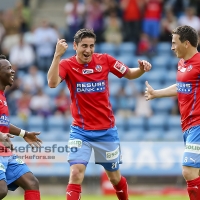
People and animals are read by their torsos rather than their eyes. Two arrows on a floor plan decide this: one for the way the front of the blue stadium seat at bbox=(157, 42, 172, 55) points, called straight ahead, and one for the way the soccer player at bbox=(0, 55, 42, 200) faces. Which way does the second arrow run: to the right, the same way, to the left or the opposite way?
to the left

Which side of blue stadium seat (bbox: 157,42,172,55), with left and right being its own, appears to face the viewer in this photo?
front

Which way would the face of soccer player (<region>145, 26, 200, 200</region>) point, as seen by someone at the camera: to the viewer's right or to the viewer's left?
to the viewer's left

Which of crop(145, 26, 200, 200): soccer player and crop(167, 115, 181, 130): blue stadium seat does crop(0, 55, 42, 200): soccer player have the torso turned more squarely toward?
the soccer player

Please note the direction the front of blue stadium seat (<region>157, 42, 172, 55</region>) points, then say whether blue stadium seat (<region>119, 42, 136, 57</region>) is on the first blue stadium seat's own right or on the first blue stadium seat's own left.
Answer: on the first blue stadium seat's own right

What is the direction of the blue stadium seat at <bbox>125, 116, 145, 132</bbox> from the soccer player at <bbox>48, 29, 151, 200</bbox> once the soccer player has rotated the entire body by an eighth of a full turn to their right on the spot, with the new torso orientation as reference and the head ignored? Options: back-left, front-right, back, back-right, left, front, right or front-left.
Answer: back-right

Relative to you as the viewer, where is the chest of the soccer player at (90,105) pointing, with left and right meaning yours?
facing the viewer

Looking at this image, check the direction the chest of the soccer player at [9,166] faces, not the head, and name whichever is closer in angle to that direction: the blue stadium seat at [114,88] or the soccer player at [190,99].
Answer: the soccer player

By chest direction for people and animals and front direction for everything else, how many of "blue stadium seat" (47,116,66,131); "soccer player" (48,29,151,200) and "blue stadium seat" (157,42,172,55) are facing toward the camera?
3

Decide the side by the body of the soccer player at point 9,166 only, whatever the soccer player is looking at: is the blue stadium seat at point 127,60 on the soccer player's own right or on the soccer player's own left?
on the soccer player's own left

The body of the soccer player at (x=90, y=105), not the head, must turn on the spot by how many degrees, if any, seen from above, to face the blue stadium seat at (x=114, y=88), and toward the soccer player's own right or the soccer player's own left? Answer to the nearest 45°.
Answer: approximately 180°

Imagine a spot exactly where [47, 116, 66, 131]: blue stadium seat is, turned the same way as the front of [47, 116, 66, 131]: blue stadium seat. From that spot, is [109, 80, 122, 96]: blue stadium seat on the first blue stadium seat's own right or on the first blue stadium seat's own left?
on the first blue stadium seat's own left

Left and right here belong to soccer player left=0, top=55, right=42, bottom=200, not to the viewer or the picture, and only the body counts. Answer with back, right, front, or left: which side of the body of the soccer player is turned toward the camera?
right
